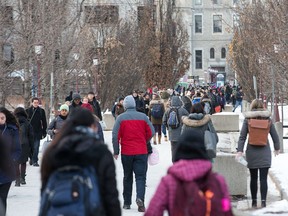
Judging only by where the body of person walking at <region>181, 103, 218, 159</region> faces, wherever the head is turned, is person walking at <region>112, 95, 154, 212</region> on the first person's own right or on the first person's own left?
on the first person's own left

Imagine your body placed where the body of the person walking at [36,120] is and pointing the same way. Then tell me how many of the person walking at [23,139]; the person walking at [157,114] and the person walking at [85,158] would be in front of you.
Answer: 2

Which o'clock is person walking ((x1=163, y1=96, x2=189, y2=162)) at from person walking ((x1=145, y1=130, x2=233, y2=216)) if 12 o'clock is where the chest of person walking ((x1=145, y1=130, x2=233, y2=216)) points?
person walking ((x1=163, y1=96, x2=189, y2=162)) is roughly at 12 o'clock from person walking ((x1=145, y1=130, x2=233, y2=216)).

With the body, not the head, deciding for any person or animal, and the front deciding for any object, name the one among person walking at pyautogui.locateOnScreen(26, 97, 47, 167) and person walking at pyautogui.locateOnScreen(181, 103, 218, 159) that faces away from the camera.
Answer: person walking at pyautogui.locateOnScreen(181, 103, 218, 159)

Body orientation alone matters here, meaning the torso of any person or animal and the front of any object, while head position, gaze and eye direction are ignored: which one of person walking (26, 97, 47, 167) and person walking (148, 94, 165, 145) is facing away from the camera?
person walking (148, 94, 165, 145)

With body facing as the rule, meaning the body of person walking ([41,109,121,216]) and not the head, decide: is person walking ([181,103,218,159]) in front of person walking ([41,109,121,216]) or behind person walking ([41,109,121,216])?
in front

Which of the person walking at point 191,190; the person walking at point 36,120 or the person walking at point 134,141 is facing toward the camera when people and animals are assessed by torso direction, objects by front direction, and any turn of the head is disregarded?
the person walking at point 36,120

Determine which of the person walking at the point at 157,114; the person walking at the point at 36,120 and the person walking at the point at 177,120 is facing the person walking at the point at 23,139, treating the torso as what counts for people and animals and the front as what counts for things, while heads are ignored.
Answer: the person walking at the point at 36,120

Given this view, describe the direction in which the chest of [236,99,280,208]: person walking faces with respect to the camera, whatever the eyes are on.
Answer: away from the camera

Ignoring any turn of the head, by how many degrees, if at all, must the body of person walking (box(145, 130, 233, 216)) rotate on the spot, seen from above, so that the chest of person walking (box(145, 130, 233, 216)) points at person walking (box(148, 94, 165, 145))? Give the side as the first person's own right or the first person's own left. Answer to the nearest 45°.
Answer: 0° — they already face them

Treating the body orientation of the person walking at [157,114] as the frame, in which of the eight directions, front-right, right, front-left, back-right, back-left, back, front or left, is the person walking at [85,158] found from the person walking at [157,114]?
back

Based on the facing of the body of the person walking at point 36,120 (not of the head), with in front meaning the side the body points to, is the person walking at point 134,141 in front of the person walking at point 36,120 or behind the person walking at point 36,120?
in front

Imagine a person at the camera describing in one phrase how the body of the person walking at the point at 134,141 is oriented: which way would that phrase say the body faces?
away from the camera

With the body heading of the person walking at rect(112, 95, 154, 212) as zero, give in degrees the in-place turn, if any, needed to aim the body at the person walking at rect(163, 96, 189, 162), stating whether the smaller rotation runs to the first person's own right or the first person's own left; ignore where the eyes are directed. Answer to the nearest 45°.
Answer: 0° — they already face them

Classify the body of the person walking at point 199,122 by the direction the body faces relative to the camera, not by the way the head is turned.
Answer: away from the camera

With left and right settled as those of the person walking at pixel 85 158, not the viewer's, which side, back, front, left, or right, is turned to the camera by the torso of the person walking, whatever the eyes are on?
back

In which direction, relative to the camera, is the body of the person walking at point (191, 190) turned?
away from the camera
